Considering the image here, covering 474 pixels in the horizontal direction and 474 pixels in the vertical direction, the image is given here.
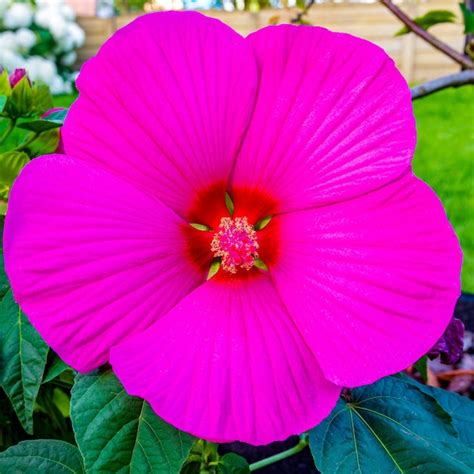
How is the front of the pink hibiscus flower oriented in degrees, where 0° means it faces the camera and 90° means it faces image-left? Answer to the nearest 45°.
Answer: approximately 0°

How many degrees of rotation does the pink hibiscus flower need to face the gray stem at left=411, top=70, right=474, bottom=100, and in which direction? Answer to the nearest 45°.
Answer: approximately 135° to its left

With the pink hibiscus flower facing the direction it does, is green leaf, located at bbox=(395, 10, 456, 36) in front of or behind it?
behind
